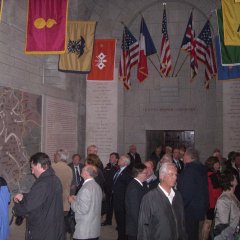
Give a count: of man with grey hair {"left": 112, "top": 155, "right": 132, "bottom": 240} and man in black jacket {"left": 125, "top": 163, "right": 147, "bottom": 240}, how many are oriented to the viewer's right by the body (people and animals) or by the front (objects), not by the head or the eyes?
1

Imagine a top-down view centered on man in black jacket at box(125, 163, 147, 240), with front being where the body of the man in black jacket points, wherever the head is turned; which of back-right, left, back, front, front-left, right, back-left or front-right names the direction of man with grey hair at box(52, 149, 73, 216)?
back-left

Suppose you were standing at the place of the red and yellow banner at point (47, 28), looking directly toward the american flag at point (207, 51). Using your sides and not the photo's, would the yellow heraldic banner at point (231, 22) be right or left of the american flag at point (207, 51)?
right

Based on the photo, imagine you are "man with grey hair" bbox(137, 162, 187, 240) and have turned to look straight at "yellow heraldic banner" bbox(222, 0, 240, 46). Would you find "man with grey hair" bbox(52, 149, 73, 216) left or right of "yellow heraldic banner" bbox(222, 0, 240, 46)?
left

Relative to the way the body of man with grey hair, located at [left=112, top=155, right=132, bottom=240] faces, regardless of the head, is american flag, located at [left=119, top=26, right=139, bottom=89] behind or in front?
behind

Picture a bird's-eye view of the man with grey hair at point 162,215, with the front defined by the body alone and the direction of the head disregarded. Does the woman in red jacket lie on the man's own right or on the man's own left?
on the man's own left

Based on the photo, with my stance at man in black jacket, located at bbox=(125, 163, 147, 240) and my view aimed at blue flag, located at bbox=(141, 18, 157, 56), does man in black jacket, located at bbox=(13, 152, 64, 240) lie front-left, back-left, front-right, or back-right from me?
back-left

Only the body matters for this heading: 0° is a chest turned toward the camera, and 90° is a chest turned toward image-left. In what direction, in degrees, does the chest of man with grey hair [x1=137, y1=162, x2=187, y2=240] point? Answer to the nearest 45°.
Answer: approximately 315°

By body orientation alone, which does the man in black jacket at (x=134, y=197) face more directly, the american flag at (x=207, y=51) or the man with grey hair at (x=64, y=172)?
the american flag

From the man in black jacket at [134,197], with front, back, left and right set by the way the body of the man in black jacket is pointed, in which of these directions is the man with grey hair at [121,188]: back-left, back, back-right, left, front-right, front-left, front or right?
left
